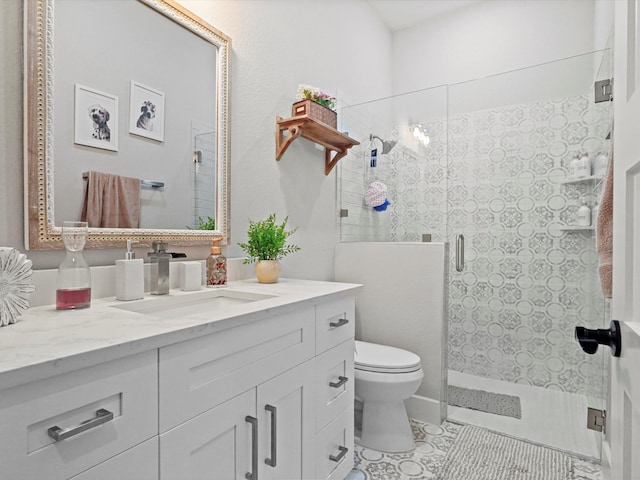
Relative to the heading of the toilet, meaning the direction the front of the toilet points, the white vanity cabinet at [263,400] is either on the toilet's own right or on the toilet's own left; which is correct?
on the toilet's own right

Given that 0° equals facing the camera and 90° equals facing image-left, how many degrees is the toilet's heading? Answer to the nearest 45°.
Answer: approximately 315°

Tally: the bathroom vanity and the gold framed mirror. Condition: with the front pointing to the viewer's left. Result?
0

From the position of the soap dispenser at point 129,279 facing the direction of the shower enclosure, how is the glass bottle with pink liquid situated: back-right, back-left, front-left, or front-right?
back-right

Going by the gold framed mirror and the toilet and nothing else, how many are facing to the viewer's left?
0

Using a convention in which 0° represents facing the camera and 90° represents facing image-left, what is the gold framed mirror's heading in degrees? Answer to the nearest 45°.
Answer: approximately 315°

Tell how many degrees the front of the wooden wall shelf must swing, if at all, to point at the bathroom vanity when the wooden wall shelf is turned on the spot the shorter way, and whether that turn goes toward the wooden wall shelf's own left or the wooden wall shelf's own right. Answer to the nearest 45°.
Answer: approximately 45° to the wooden wall shelf's own right

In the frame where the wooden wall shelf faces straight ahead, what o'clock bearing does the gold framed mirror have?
The gold framed mirror is roughly at 3 o'clock from the wooden wall shelf.

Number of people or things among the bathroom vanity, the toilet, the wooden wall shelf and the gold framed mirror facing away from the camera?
0

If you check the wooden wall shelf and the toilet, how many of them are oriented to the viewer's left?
0
